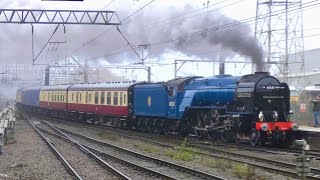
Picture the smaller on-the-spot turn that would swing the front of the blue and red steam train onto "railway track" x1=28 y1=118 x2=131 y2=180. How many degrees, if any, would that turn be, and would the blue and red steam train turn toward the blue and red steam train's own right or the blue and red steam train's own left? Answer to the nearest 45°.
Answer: approximately 90° to the blue and red steam train's own right

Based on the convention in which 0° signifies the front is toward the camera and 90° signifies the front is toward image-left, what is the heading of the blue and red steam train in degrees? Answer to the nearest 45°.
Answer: approximately 315°
